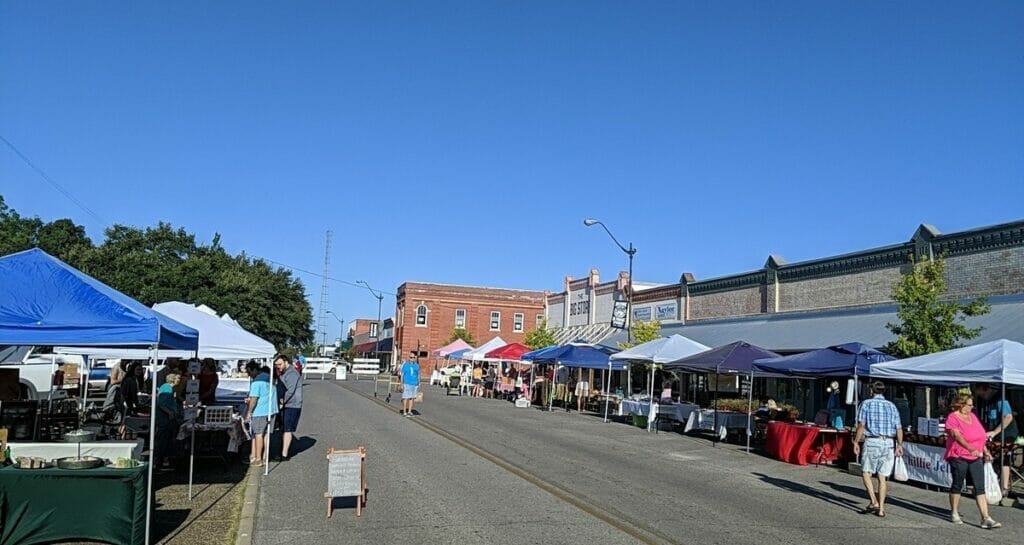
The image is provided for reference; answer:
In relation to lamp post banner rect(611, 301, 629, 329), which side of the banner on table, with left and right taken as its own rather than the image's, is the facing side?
right

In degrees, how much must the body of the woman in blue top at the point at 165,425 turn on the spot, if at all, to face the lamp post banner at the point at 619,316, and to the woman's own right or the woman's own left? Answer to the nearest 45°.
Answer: approximately 45° to the woman's own left

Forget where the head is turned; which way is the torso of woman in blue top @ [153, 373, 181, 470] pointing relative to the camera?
to the viewer's right

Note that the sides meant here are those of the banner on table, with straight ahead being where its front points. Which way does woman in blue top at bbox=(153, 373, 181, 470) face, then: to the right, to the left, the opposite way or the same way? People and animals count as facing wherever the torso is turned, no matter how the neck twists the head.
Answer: the opposite way

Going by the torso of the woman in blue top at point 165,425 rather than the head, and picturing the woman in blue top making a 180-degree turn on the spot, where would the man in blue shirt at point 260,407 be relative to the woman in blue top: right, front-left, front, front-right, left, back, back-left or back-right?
back-right

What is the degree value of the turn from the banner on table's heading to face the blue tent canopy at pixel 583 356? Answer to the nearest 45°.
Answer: approximately 90° to its right

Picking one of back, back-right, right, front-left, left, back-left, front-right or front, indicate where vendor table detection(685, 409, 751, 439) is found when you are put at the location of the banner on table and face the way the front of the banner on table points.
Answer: right

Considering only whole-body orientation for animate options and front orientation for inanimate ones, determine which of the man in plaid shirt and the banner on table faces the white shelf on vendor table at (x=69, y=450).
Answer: the banner on table

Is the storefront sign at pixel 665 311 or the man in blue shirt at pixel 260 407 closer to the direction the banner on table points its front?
the man in blue shirt

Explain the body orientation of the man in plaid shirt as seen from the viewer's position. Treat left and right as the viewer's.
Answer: facing away from the viewer

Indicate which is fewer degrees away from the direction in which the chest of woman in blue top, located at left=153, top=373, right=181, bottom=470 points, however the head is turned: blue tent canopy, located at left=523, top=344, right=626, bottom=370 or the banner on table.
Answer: the banner on table

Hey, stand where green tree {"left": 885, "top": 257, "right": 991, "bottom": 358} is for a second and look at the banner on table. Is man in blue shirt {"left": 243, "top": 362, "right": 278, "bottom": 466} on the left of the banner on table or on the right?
right
